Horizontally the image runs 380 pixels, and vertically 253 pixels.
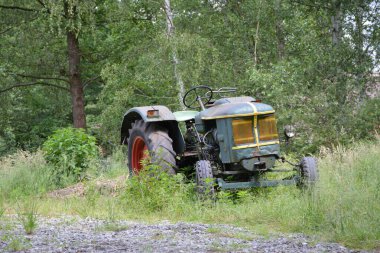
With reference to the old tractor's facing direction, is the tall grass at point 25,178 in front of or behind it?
behind

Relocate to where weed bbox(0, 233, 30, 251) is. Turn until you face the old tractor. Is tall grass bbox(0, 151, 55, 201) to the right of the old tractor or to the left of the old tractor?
left

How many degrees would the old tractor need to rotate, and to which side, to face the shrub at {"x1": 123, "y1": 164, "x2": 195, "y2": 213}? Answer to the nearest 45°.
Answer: approximately 90° to its right

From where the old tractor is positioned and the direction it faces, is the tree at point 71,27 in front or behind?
behind

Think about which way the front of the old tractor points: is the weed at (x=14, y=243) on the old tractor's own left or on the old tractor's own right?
on the old tractor's own right

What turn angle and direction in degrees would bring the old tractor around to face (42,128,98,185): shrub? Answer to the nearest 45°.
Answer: approximately 180°

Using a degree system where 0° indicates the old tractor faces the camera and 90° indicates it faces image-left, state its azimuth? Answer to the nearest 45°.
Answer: approximately 315°

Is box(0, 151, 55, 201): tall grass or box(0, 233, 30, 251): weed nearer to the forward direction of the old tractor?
the weed
